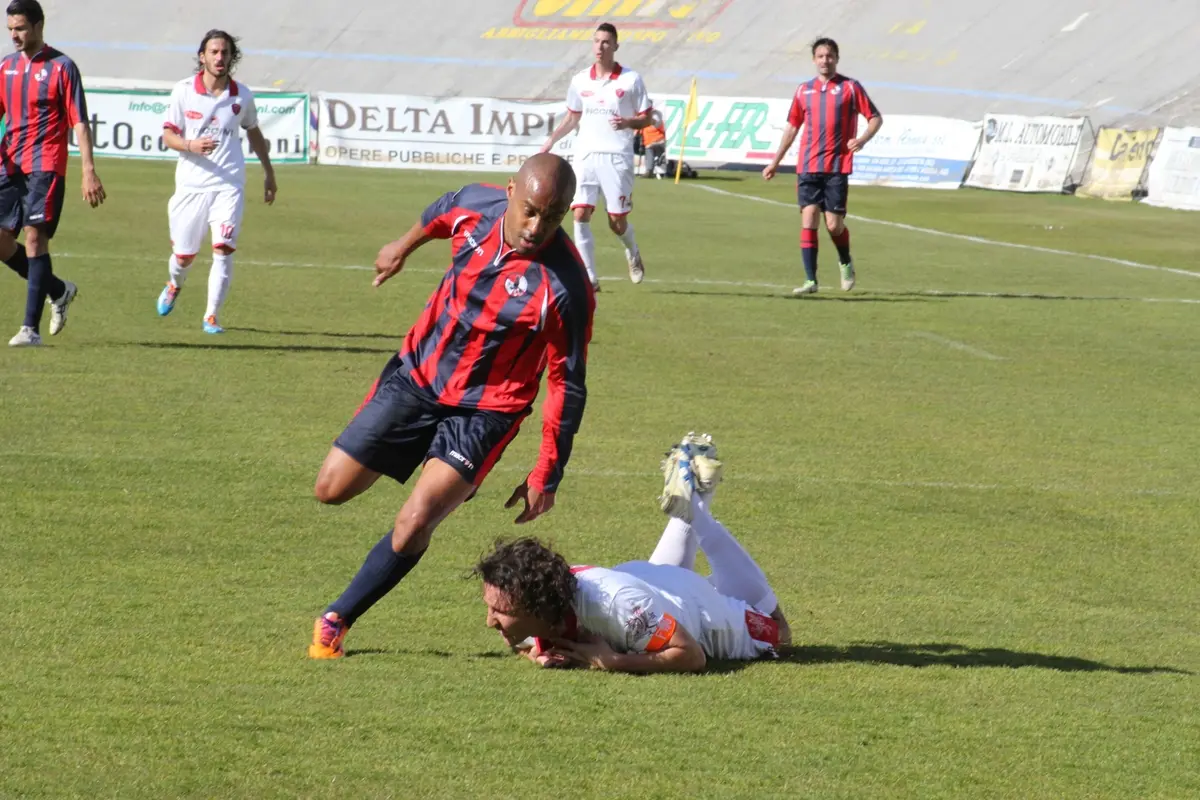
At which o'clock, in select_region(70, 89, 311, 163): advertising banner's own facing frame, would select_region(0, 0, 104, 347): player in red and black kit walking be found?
The player in red and black kit walking is roughly at 12 o'clock from the advertising banner.

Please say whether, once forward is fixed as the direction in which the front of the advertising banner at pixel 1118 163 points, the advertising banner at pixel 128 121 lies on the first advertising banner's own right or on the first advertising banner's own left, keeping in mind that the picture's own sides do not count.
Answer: on the first advertising banner's own right

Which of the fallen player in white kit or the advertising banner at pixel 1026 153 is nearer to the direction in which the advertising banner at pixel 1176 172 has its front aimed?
the fallen player in white kit

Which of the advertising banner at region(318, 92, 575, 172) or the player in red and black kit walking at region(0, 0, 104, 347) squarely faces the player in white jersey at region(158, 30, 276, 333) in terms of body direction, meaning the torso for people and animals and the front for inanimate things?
the advertising banner

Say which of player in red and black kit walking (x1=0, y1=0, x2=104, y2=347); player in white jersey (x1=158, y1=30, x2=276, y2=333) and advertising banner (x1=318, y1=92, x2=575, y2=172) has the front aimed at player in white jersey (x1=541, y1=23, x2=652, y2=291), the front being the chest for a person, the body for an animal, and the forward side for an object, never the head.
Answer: the advertising banner

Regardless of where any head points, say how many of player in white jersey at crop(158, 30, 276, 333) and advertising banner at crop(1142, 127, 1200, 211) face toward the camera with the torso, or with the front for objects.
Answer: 2

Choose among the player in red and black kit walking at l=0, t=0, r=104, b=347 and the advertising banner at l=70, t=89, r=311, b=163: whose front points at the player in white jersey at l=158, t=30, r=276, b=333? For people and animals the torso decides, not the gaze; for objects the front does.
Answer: the advertising banner

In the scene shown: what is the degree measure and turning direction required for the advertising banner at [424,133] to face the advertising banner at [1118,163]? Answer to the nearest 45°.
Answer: approximately 90° to its left

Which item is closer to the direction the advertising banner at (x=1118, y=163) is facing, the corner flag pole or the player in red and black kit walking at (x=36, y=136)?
the player in red and black kit walking

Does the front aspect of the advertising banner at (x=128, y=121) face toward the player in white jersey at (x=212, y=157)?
yes

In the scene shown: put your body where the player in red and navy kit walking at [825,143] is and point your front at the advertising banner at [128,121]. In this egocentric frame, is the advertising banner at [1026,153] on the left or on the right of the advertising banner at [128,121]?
right

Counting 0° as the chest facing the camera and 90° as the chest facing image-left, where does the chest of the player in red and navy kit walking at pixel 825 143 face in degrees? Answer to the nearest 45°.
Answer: approximately 0°
